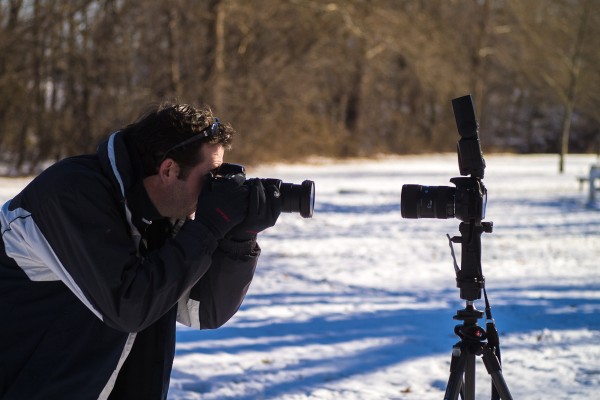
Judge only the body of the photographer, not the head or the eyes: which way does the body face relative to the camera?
to the viewer's right

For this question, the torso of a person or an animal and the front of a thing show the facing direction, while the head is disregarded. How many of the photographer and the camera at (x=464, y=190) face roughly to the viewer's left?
1

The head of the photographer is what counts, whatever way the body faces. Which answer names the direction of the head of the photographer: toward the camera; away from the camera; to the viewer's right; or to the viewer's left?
to the viewer's right

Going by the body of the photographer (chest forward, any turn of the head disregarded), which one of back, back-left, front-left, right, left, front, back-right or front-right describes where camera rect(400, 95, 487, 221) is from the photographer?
front

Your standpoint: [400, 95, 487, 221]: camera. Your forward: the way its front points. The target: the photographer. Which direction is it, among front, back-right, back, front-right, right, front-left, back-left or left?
front-left

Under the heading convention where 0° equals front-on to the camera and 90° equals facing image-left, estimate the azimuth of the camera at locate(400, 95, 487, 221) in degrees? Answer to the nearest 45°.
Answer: approximately 90°

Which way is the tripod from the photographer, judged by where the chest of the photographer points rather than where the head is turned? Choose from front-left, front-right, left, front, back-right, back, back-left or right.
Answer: front

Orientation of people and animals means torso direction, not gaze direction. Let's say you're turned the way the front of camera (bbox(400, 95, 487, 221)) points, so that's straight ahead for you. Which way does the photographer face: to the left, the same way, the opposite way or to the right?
the opposite way
